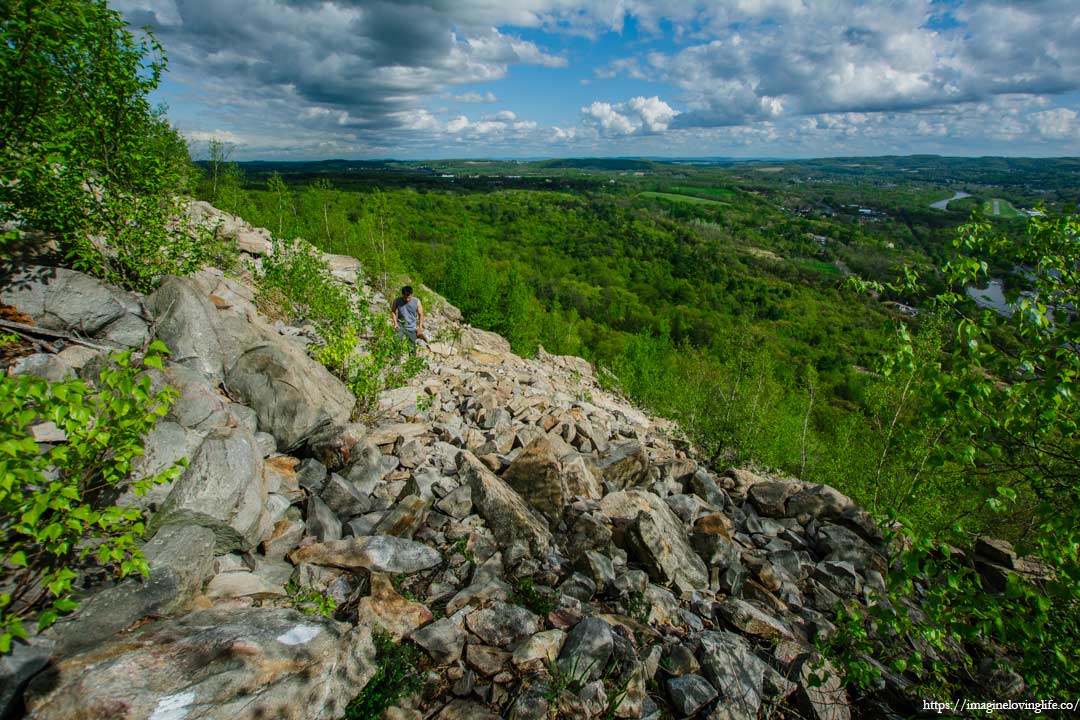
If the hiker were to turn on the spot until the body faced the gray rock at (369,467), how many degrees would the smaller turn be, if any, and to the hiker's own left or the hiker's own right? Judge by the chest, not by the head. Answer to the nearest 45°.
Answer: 0° — they already face it

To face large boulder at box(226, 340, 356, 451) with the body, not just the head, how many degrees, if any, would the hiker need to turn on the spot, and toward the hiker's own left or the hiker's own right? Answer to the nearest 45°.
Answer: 0° — they already face it

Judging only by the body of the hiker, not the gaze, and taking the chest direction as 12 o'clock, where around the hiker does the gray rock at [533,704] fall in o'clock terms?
The gray rock is roughly at 12 o'clock from the hiker.

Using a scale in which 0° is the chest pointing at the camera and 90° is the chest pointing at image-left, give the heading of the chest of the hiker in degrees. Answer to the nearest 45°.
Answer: approximately 0°

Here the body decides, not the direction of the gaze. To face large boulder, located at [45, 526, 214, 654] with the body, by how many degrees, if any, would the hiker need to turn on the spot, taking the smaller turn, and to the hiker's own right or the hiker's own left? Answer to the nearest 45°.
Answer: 0° — they already face it
